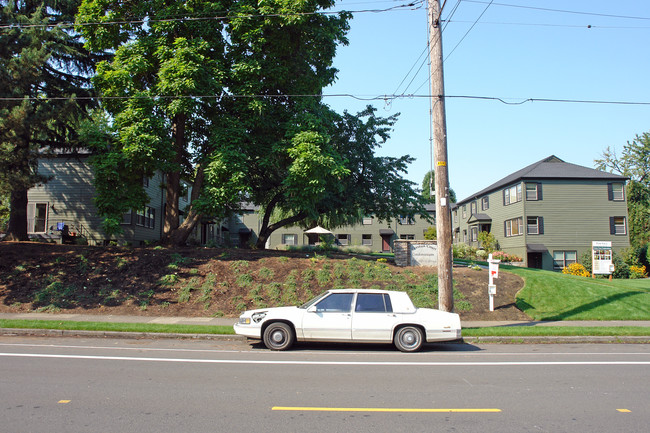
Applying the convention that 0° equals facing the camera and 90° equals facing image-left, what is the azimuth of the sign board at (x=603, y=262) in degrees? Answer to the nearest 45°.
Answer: approximately 0°

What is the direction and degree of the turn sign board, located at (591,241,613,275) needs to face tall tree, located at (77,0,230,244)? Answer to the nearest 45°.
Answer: approximately 45° to its right

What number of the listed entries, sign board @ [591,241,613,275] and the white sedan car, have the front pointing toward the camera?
1

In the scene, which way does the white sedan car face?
to the viewer's left

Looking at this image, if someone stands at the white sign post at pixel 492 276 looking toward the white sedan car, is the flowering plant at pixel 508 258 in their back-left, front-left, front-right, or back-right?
back-right

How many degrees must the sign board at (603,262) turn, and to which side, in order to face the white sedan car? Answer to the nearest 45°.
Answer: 0° — it already faces it
